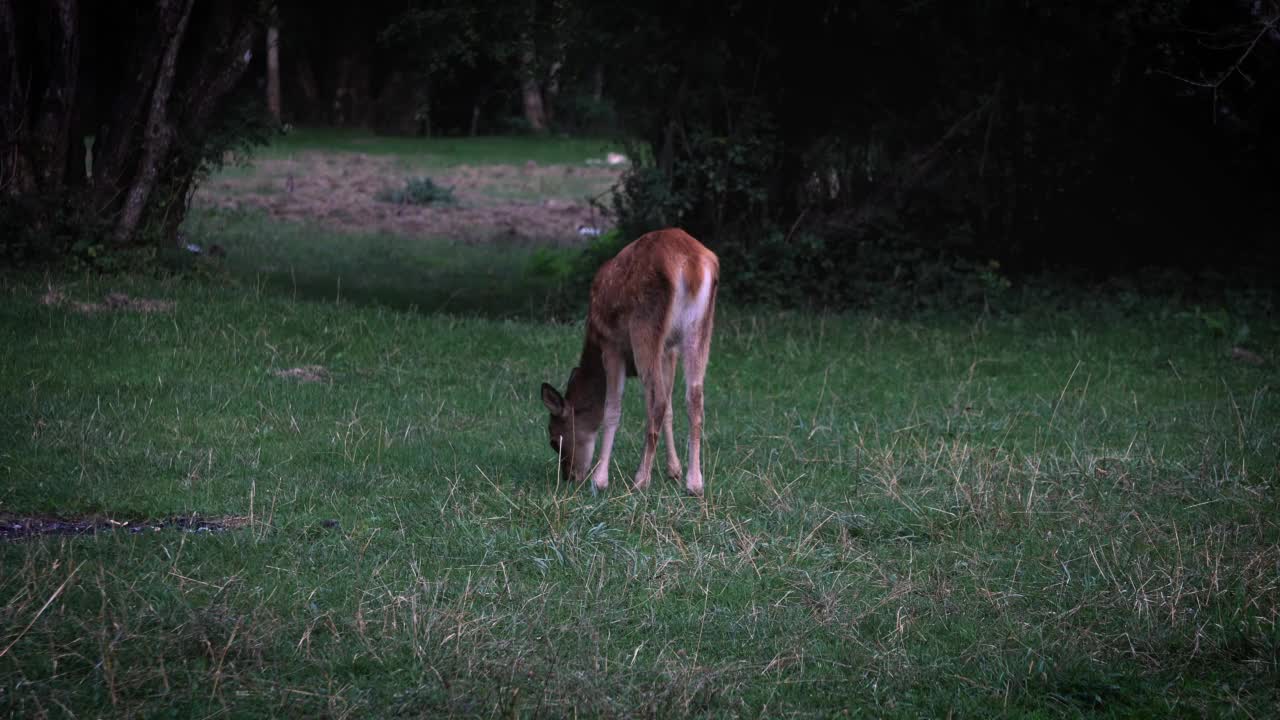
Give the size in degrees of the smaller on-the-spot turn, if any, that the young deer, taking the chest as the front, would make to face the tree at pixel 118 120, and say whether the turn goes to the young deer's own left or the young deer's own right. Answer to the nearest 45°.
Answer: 0° — it already faces it

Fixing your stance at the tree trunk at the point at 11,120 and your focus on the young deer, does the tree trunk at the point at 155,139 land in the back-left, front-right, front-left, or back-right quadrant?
front-left

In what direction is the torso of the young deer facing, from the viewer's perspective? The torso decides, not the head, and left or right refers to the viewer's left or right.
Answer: facing away from the viewer and to the left of the viewer

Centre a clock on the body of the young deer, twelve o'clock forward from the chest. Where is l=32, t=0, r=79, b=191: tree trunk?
The tree trunk is roughly at 12 o'clock from the young deer.

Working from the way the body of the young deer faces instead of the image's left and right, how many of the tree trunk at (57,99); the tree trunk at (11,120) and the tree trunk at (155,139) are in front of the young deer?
3

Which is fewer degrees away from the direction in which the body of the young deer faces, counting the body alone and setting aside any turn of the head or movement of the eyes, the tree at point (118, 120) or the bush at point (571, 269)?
the tree

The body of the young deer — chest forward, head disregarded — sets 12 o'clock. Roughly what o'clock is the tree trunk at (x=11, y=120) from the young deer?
The tree trunk is roughly at 12 o'clock from the young deer.

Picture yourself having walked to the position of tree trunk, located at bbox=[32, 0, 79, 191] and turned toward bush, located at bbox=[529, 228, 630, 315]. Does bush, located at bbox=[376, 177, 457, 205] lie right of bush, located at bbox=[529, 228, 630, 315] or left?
left

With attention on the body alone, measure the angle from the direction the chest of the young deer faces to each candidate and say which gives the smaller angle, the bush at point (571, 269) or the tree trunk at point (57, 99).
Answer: the tree trunk

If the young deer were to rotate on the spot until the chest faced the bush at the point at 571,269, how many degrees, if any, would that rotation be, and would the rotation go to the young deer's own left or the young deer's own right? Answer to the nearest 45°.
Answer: approximately 45° to the young deer's own right

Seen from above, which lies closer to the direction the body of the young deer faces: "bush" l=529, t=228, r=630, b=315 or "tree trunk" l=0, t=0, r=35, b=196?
the tree trunk

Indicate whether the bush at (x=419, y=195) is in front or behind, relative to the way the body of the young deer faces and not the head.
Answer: in front

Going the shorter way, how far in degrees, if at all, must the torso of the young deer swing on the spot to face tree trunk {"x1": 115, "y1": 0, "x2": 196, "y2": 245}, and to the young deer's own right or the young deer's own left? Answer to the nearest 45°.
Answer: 0° — it already faces it
